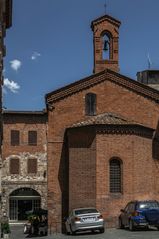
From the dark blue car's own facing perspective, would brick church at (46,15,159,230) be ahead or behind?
ahead

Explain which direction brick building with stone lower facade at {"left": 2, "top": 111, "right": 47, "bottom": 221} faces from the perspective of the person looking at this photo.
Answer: facing the viewer

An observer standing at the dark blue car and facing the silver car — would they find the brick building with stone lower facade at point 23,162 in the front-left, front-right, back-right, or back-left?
front-right

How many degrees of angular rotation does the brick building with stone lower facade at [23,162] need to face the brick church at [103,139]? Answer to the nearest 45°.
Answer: approximately 45° to its left

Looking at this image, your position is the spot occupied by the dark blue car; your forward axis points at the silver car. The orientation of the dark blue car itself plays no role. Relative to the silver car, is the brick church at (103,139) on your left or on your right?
right

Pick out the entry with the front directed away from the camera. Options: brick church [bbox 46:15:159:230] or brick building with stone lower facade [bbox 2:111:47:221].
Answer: the brick church

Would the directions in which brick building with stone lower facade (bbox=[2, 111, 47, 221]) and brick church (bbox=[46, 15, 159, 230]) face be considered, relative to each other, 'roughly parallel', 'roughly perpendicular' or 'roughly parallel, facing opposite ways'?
roughly parallel, facing opposite ways

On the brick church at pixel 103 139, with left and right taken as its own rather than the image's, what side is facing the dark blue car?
back

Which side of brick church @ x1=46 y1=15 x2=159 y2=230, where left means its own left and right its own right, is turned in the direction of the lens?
back

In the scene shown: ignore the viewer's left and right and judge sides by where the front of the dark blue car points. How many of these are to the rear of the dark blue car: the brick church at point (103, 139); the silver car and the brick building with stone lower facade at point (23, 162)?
0

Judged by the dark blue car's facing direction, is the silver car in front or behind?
in front
